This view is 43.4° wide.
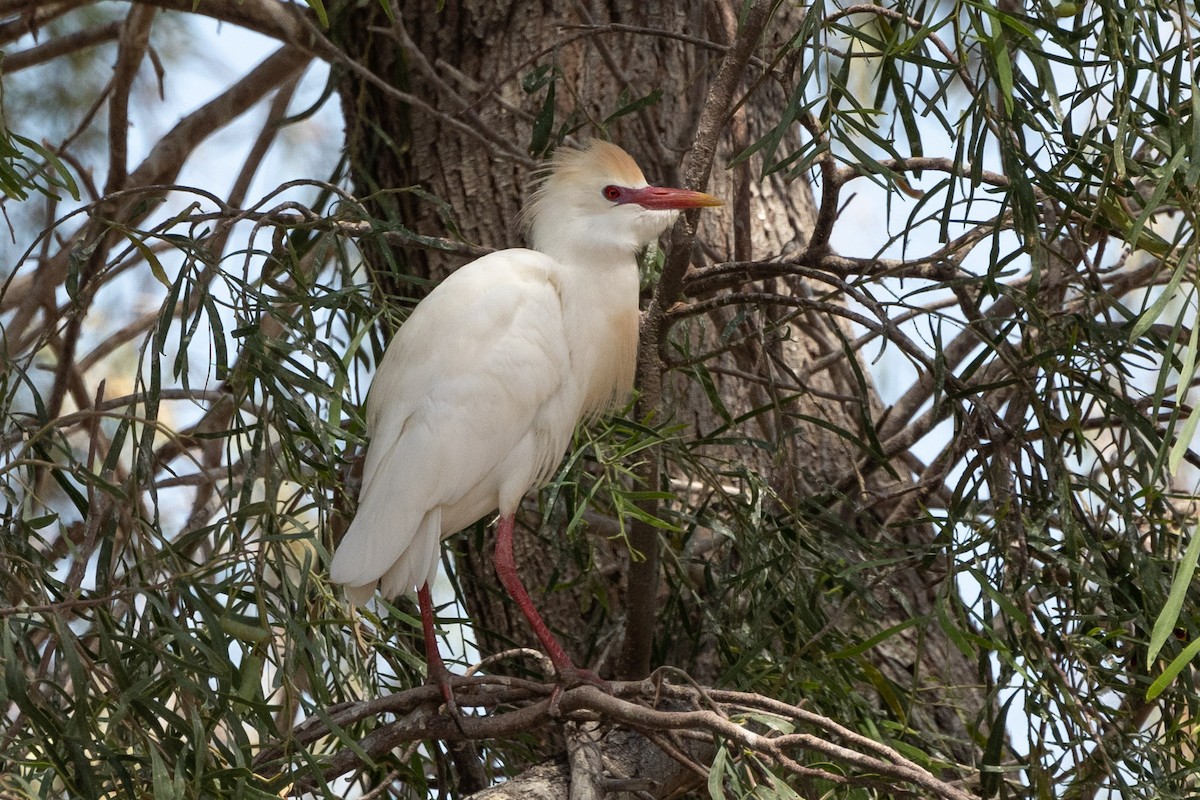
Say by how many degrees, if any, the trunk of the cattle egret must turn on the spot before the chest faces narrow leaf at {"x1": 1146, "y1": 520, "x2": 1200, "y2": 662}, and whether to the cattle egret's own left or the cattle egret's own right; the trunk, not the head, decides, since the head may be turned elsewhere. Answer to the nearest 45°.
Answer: approximately 45° to the cattle egret's own right

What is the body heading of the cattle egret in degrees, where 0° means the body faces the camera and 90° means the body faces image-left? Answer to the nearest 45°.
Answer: approximately 270°
